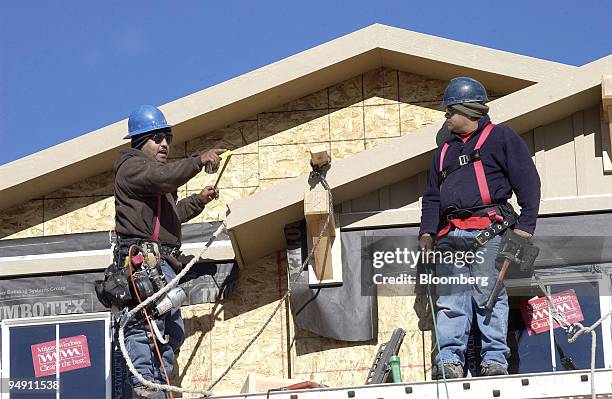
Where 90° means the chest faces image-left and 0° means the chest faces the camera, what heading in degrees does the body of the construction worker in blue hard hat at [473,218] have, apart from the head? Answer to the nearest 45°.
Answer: approximately 45°

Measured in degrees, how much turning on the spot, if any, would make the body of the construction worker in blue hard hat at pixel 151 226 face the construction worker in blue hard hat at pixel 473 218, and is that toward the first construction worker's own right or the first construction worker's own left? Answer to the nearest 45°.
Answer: approximately 45° to the first construction worker's own left

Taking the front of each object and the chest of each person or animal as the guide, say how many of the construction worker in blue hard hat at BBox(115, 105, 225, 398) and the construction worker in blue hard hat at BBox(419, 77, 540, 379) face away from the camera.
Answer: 0

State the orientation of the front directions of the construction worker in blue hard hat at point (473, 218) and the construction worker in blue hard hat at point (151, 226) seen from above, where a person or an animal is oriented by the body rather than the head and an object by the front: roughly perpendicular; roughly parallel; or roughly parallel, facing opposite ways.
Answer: roughly perpendicular

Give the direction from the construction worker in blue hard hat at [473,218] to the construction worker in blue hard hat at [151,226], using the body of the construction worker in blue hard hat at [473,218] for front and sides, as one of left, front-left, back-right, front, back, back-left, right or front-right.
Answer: front-right

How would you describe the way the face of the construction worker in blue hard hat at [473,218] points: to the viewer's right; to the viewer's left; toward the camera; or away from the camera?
to the viewer's left

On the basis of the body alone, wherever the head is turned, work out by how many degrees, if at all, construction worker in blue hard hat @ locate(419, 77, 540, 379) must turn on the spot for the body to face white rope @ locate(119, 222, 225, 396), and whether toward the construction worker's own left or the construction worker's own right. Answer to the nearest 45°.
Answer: approximately 45° to the construction worker's own right
